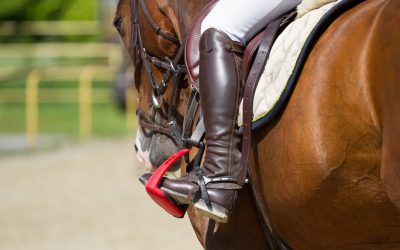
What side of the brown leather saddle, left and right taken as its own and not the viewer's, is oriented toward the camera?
left
